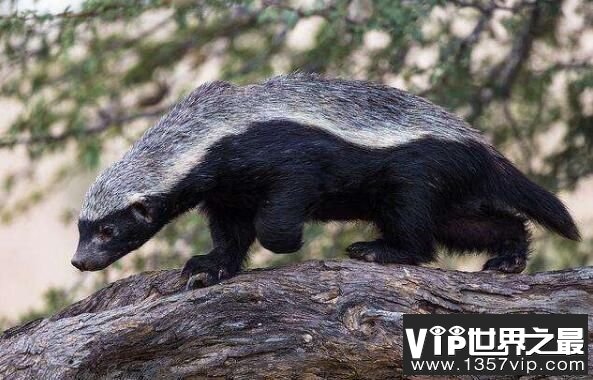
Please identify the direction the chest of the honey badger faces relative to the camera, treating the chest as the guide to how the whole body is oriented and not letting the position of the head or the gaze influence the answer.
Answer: to the viewer's left
